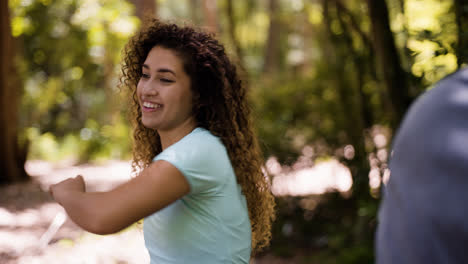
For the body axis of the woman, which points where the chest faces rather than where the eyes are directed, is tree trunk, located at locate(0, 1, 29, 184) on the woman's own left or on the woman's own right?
on the woman's own right

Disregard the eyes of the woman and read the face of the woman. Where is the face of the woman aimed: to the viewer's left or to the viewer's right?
to the viewer's left

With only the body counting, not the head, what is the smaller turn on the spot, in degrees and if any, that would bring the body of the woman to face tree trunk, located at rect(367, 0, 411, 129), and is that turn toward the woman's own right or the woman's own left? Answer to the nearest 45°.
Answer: approximately 135° to the woman's own right

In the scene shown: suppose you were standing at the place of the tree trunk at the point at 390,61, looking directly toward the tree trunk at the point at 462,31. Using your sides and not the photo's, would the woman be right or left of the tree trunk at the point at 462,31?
right

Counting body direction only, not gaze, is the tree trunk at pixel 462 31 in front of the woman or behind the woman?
behind

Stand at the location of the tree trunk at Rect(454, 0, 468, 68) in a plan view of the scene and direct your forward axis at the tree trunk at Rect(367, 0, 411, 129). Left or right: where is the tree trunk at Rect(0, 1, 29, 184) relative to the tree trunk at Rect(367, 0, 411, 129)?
left

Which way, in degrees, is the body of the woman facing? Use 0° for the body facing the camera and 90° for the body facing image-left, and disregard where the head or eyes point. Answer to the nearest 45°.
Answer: approximately 90°
